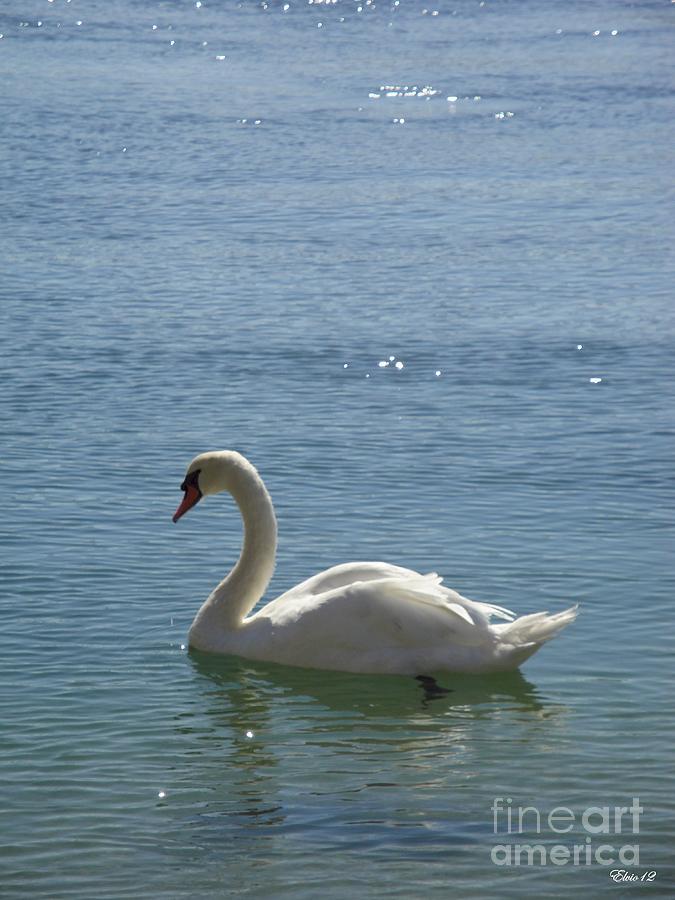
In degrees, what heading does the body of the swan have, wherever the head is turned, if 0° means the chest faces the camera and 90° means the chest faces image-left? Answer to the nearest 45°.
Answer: approximately 90°
